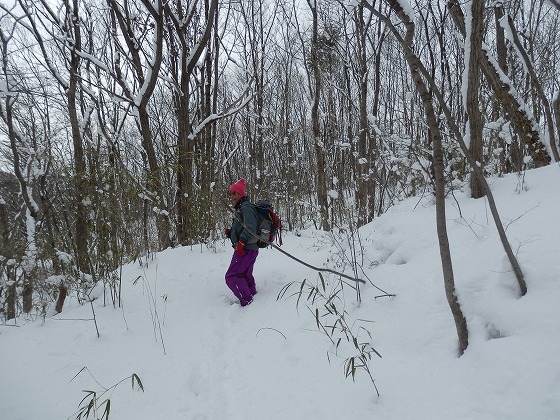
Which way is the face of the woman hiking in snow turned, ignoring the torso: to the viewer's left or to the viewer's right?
to the viewer's left

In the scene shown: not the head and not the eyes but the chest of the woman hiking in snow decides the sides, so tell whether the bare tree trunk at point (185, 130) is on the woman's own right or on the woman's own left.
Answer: on the woman's own right

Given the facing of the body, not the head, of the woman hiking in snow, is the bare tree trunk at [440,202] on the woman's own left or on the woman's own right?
on the woman's own left

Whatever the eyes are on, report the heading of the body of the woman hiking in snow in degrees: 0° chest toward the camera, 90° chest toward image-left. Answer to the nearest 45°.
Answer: approximately 90°

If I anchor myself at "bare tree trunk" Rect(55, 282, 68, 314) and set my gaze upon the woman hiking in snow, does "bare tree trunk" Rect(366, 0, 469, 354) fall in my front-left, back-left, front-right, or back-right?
front-right

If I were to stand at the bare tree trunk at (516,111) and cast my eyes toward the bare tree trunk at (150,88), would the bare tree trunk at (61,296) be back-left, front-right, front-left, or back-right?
front-left

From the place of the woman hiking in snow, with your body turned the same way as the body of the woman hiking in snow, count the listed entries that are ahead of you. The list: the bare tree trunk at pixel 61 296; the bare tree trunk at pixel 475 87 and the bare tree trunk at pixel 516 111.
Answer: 1

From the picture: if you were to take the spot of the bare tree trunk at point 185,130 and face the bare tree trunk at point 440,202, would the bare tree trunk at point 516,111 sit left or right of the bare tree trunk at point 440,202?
left

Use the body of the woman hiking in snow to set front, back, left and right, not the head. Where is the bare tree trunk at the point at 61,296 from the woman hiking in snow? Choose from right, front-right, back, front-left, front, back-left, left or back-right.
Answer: front

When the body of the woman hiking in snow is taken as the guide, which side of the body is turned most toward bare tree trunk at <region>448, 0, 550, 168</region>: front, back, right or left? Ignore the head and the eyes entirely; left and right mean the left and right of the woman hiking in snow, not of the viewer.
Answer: back
